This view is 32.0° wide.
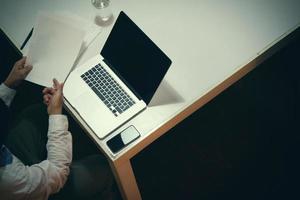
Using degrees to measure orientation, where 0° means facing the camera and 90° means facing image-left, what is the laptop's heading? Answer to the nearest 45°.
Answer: approximately 45°
